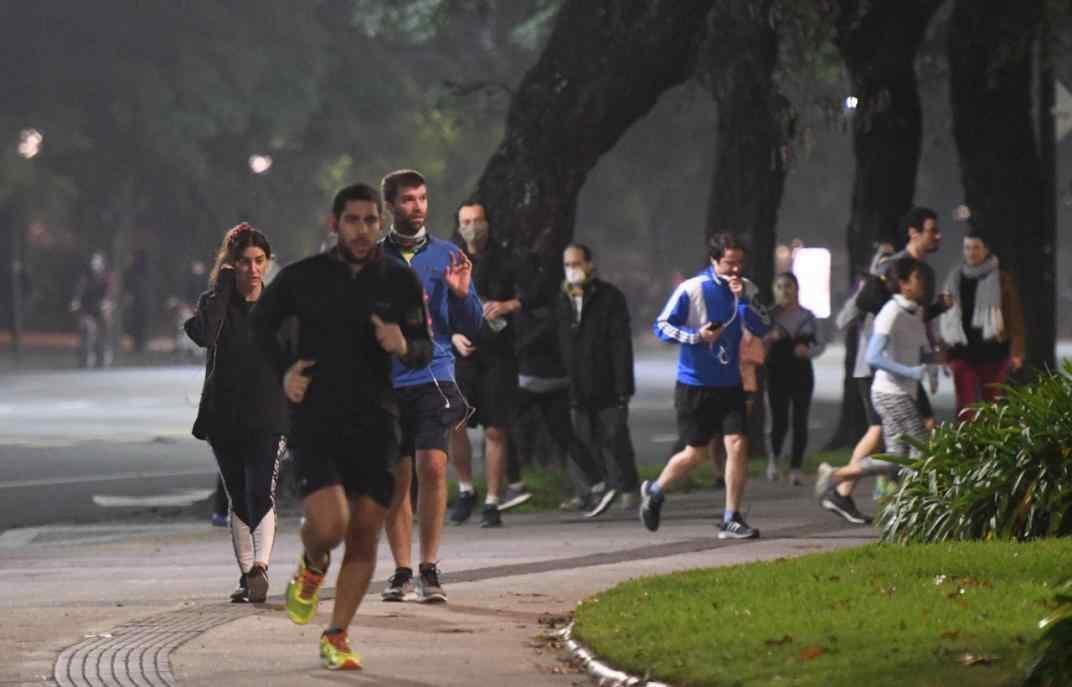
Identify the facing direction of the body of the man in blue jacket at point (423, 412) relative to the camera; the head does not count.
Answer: toward the camera

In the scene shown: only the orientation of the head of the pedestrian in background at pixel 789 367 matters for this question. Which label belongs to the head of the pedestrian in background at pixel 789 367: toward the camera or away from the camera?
toward the camera

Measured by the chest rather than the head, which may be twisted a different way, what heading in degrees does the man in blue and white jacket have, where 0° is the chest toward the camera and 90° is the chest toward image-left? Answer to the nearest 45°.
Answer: approximately 315°

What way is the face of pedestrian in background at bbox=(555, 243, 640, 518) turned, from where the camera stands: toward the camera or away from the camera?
toward the camera

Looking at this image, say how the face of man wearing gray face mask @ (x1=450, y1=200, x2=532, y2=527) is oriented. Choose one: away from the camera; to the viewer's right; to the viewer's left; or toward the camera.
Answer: toward the camera

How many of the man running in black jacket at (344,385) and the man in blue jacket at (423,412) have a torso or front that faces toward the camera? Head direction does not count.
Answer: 2

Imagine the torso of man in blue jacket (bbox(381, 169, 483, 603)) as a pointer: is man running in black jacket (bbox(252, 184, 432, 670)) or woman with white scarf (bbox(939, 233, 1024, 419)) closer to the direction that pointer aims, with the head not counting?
the man running in black jacket

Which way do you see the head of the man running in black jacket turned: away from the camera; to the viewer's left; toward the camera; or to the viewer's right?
toward the camera

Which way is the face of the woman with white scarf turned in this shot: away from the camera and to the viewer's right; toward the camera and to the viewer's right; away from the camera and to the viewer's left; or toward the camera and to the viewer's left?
toward the camera and to the viewer's left

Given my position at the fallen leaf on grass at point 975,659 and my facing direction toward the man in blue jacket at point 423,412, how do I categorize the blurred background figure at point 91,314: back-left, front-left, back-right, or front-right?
front-right

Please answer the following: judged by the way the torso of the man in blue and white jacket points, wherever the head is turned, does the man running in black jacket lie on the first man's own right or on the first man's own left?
on the first man's own right

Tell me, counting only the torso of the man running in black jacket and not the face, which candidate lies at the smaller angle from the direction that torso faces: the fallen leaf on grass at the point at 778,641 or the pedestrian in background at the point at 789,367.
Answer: the fallen leaf on grass
